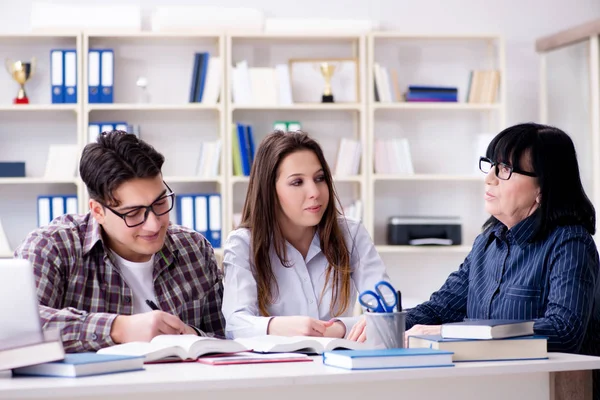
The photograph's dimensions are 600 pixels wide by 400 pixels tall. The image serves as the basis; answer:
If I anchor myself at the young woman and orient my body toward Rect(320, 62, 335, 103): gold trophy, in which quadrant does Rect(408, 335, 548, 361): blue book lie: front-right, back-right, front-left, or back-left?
back-right

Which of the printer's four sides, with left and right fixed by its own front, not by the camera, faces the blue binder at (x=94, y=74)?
right

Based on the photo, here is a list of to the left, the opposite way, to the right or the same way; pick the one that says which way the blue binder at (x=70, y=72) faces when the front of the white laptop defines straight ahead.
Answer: the opposite way

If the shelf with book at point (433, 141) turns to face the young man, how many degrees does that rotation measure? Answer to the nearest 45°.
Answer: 0° — it already faces them

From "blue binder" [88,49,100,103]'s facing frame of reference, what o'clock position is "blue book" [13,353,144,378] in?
The blue book is roughly at 12 o'clock from the blue binder.

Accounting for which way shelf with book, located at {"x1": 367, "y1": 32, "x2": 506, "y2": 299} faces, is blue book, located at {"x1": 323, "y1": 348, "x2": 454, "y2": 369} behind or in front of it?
in front

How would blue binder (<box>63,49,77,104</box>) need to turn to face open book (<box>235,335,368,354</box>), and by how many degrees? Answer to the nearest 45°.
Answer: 0° — it already faces it

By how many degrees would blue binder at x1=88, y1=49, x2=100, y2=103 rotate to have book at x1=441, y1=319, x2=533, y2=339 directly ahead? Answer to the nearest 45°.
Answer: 0° — it already faces it

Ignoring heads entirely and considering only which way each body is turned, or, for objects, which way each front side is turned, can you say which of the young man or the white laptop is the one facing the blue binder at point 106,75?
the white laptop
